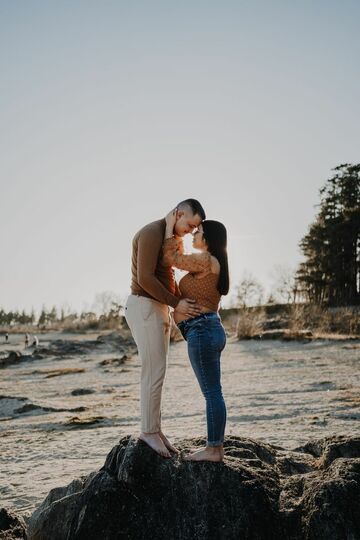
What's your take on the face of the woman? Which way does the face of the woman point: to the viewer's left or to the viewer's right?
to the viewer's left

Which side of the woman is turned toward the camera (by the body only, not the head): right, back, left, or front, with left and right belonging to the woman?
left

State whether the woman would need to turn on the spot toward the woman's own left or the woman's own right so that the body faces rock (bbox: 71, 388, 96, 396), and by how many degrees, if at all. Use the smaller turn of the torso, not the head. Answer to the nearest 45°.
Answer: approximately 90° to the woman's own right

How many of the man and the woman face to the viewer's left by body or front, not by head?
1

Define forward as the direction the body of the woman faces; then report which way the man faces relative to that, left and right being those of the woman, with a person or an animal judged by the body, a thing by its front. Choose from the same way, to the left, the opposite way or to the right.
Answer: the opposite way

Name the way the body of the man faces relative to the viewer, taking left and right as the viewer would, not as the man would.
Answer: facing to the right of the viewer
